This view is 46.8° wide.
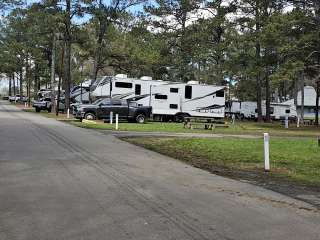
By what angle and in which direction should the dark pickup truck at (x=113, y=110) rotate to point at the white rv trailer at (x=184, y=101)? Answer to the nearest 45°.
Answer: approximately 135° to its right

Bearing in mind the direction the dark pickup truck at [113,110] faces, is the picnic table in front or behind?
behind

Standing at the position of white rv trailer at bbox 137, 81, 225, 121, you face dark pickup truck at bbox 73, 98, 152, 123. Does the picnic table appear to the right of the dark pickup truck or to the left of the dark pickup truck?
left

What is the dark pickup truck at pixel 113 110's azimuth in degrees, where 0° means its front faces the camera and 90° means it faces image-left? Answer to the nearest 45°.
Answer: approximately 90°

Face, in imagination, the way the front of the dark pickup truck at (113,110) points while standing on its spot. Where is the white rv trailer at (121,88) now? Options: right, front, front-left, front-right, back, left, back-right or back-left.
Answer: right
